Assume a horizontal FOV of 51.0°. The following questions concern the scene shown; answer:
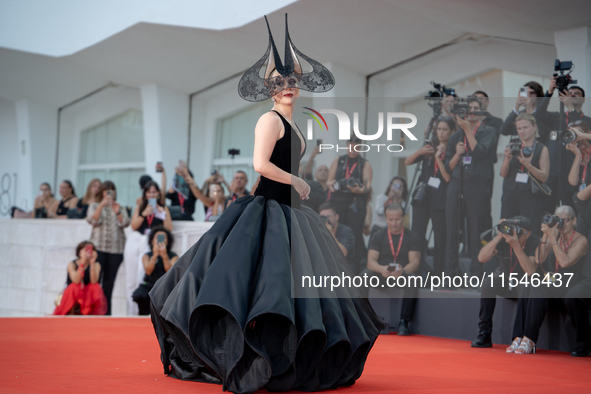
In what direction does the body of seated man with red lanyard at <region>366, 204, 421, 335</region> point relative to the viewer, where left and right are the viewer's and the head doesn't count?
facing the viewer

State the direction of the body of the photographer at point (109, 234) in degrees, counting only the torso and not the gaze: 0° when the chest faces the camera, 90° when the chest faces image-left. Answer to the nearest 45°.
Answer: approximately 0°

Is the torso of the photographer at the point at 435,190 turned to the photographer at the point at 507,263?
no

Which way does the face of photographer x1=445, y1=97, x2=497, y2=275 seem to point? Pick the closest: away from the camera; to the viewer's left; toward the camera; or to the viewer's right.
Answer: toward the camera

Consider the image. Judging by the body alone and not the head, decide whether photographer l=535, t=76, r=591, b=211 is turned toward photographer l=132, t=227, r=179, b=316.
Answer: no

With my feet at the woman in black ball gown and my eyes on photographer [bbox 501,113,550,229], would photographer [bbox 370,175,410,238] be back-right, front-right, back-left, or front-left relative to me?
front-left

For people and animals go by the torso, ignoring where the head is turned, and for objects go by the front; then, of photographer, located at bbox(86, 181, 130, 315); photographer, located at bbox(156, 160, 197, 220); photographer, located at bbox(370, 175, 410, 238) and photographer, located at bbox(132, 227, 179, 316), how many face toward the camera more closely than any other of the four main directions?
4

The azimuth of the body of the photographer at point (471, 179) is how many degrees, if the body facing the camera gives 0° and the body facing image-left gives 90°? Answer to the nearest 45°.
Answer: approximately 0°

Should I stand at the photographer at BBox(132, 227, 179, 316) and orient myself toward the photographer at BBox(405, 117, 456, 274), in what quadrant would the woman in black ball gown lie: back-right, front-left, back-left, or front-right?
front-right

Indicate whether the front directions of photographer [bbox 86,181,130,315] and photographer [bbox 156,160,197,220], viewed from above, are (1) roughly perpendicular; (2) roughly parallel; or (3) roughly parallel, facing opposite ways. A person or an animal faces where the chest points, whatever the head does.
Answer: roughly parallel

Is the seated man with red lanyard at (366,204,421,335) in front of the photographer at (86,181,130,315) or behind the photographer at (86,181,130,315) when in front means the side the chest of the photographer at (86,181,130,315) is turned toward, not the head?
in front

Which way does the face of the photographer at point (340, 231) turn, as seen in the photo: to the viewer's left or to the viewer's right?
to the viewer's left

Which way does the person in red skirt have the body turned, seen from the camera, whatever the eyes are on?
toward the camera

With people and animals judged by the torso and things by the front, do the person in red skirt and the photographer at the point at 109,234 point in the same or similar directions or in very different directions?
same or similar directions

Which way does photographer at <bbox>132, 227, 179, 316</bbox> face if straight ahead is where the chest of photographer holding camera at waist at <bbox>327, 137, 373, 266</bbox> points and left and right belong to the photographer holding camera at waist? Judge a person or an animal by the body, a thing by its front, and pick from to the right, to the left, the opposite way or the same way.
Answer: the same way

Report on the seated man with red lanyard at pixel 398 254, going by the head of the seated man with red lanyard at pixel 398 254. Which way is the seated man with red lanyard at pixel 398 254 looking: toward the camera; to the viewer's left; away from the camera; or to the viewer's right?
toward the camera

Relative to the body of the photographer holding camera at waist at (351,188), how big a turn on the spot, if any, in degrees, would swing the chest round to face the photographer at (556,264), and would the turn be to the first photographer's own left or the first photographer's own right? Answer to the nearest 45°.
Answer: approximately 45° to the first photographer's own left

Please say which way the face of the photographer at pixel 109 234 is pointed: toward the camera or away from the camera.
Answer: toward the camera
